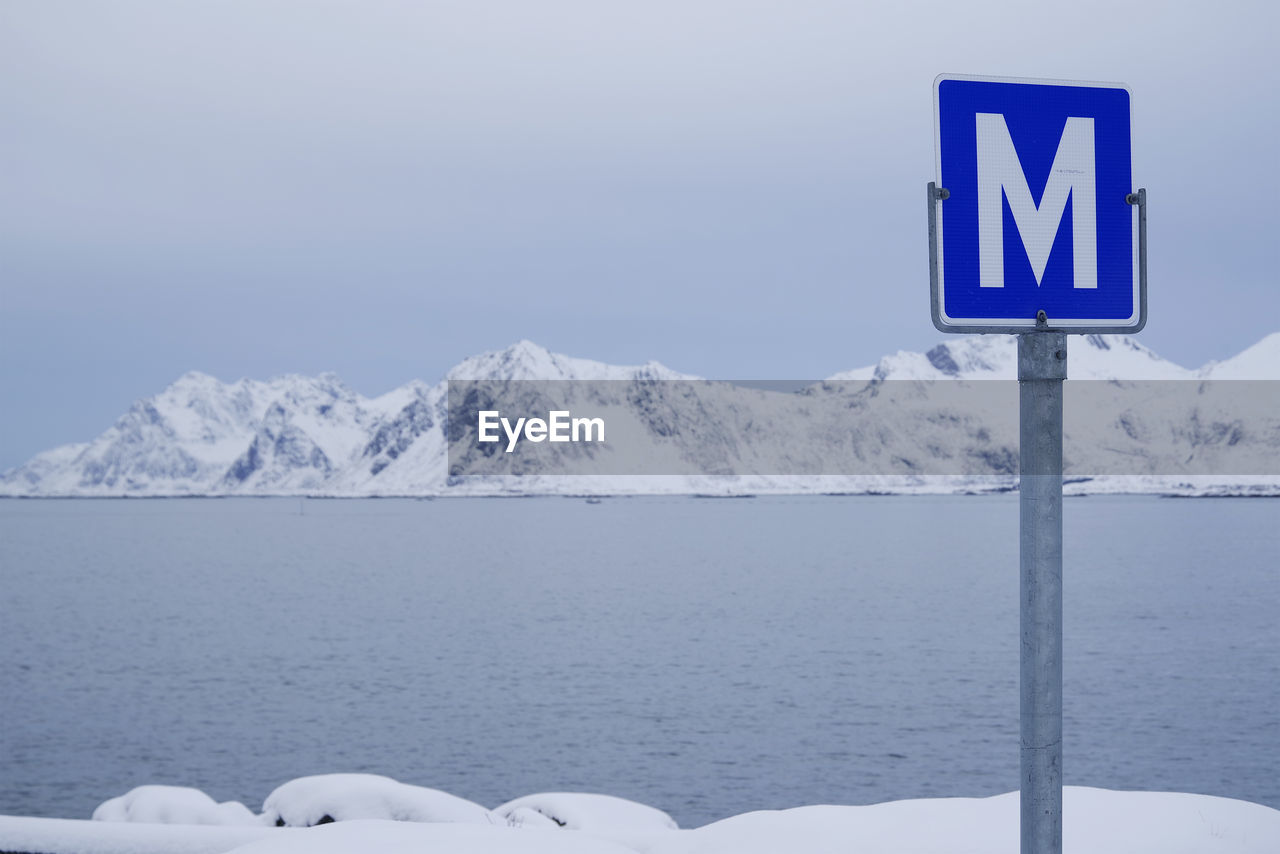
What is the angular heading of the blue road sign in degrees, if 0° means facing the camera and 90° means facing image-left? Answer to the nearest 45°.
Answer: approximately 0°
